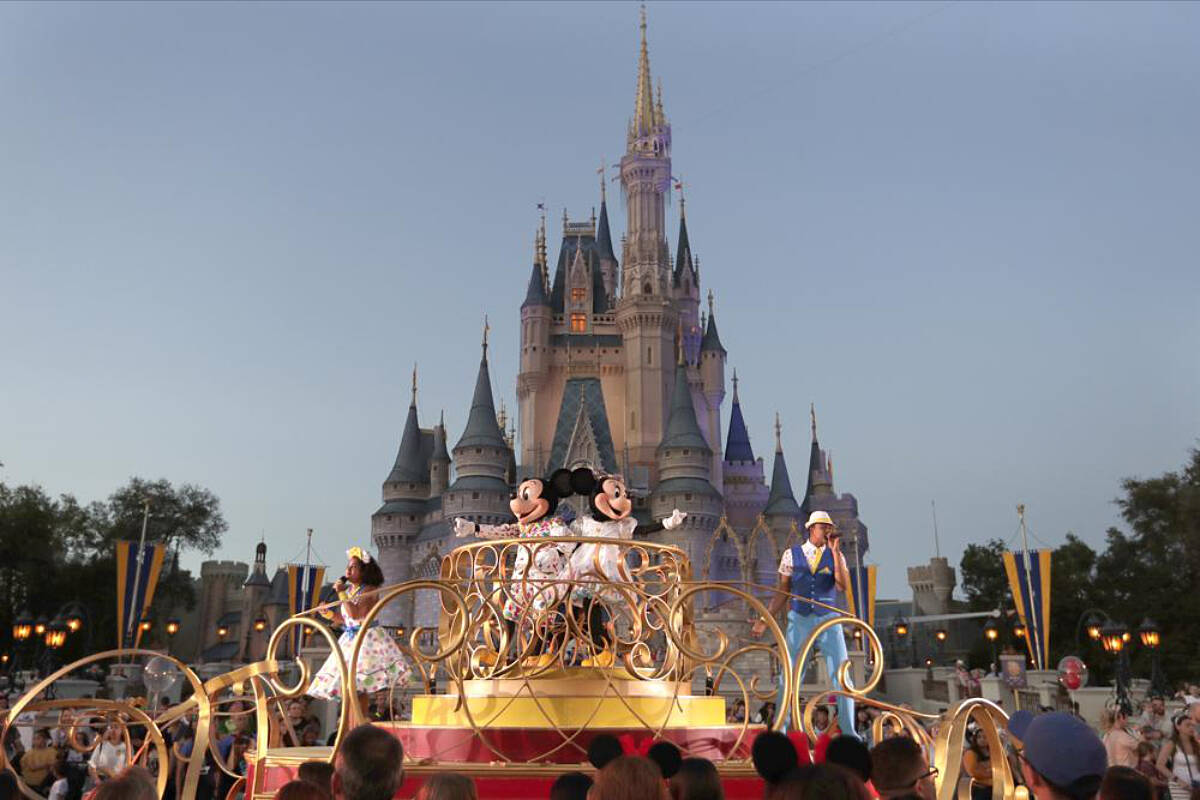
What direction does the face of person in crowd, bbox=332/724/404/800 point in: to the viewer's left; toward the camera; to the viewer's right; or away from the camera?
away from the camera

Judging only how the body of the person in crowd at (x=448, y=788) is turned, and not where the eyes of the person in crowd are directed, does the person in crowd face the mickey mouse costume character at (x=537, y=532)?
yes

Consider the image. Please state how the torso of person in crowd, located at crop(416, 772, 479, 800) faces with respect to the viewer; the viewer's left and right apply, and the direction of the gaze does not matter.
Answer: facing away from the viewer

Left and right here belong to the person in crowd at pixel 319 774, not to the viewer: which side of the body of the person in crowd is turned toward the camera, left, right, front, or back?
back

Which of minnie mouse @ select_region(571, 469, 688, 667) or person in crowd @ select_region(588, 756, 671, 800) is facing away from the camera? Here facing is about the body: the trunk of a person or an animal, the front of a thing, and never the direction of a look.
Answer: the person in crowd

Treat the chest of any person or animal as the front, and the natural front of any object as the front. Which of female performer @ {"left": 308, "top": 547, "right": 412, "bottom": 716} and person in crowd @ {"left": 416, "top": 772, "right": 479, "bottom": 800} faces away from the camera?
the person in crowd

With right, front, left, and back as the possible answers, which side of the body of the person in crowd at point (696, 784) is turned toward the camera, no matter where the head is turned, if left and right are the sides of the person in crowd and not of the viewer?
back

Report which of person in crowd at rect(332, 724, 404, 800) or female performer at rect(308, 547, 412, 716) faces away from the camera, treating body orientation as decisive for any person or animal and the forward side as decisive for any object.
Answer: the person in crowd

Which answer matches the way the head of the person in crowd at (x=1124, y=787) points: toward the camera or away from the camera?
away from the camera

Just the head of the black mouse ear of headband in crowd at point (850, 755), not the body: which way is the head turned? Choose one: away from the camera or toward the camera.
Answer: away from the camera

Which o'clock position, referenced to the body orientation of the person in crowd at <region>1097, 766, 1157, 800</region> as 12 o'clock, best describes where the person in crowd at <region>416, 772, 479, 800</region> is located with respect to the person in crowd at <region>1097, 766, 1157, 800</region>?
the person in crowd at <region>416, 772, 479, 800</region> is roughly at 8 o'clock from the person in crowd at <region>1097, 766, 1157, 800</region>.

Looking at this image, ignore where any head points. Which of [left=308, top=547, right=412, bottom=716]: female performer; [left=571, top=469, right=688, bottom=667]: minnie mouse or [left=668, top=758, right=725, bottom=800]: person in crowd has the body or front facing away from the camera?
the person in crowd

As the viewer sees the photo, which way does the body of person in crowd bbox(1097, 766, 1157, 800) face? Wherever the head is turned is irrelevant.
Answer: away from the camera

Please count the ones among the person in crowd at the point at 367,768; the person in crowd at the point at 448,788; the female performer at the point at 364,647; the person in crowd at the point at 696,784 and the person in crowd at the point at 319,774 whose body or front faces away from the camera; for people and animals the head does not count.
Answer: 4

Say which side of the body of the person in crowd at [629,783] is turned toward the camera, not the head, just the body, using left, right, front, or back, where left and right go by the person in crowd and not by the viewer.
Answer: back

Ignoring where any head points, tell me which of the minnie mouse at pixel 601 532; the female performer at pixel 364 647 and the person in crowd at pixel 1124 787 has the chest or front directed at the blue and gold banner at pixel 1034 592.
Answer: the person in crowd

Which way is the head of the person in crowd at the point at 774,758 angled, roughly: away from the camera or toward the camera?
away from the camera

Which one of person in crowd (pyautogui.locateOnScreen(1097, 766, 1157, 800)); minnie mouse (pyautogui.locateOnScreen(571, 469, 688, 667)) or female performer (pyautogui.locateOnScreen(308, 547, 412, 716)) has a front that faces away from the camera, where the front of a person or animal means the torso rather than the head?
the person in crowd
